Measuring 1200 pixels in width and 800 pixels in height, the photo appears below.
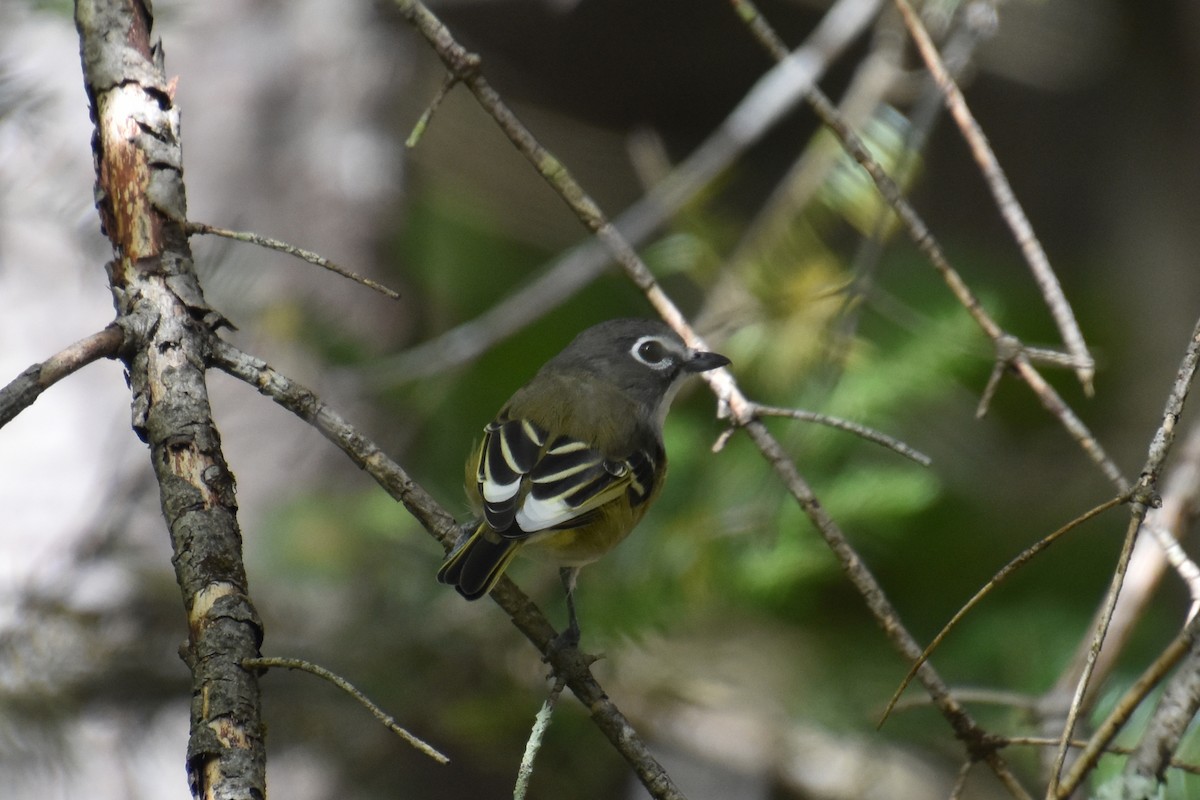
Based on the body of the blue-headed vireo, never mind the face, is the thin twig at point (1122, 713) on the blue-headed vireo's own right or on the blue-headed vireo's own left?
on the blue-headed vireo's own right

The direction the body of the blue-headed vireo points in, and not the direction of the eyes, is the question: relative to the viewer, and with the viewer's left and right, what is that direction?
facing away from the viewer and to the right of the viewer

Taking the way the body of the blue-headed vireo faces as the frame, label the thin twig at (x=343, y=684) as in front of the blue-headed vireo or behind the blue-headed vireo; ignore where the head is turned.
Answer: behind

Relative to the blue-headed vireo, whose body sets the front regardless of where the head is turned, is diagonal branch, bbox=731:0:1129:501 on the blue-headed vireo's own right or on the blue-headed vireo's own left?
on the blue-headed vireo's own right

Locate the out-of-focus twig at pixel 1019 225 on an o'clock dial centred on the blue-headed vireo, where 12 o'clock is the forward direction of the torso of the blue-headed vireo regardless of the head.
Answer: The out-of-focus twig is roughly at 1 o'clock from the blue-headed vireo.
